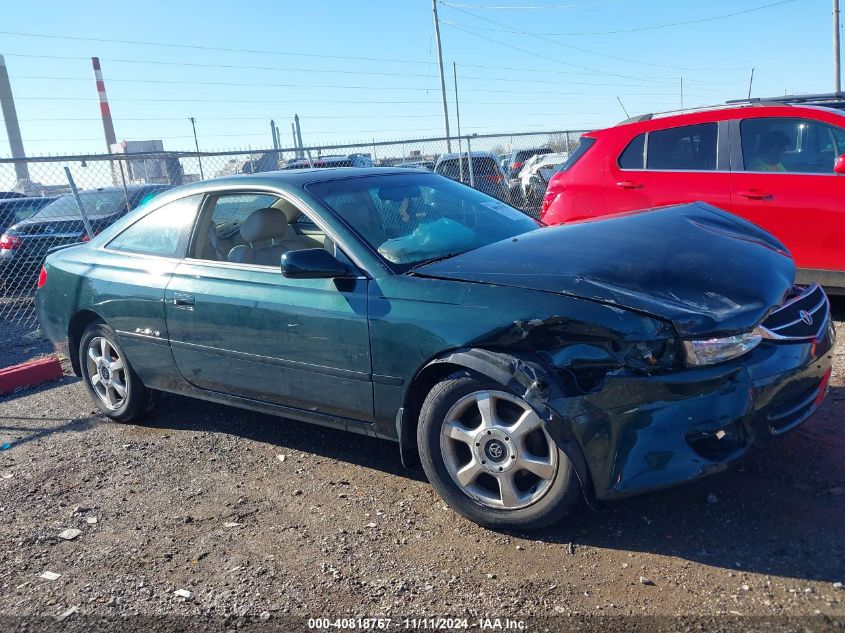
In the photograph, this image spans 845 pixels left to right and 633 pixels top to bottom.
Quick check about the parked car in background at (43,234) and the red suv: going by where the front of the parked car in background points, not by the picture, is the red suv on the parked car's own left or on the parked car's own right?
on the parked car's own right

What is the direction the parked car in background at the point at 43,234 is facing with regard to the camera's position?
facing away from the viewer and to the right of the viewer

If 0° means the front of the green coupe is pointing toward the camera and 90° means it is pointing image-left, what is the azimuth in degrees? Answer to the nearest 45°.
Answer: approximately 315°

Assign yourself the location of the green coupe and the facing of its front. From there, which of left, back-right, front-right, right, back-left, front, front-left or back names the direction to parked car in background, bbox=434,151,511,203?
back-left

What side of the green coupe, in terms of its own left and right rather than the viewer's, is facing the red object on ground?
back

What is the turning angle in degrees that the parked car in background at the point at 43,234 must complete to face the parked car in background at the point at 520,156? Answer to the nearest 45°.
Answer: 0° — it already faces it

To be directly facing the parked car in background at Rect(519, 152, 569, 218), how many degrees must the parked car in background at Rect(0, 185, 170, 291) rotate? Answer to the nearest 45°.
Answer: approximately 45° to its right

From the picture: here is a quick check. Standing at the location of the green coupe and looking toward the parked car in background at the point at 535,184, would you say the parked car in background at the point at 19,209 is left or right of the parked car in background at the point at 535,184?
left

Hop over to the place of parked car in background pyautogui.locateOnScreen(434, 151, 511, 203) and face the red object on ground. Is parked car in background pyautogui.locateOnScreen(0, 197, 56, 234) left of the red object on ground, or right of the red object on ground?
right

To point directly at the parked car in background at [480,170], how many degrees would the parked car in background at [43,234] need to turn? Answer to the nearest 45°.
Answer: approximately 45° to its right

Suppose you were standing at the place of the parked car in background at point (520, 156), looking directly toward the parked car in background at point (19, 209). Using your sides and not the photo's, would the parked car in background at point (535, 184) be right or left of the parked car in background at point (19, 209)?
left
